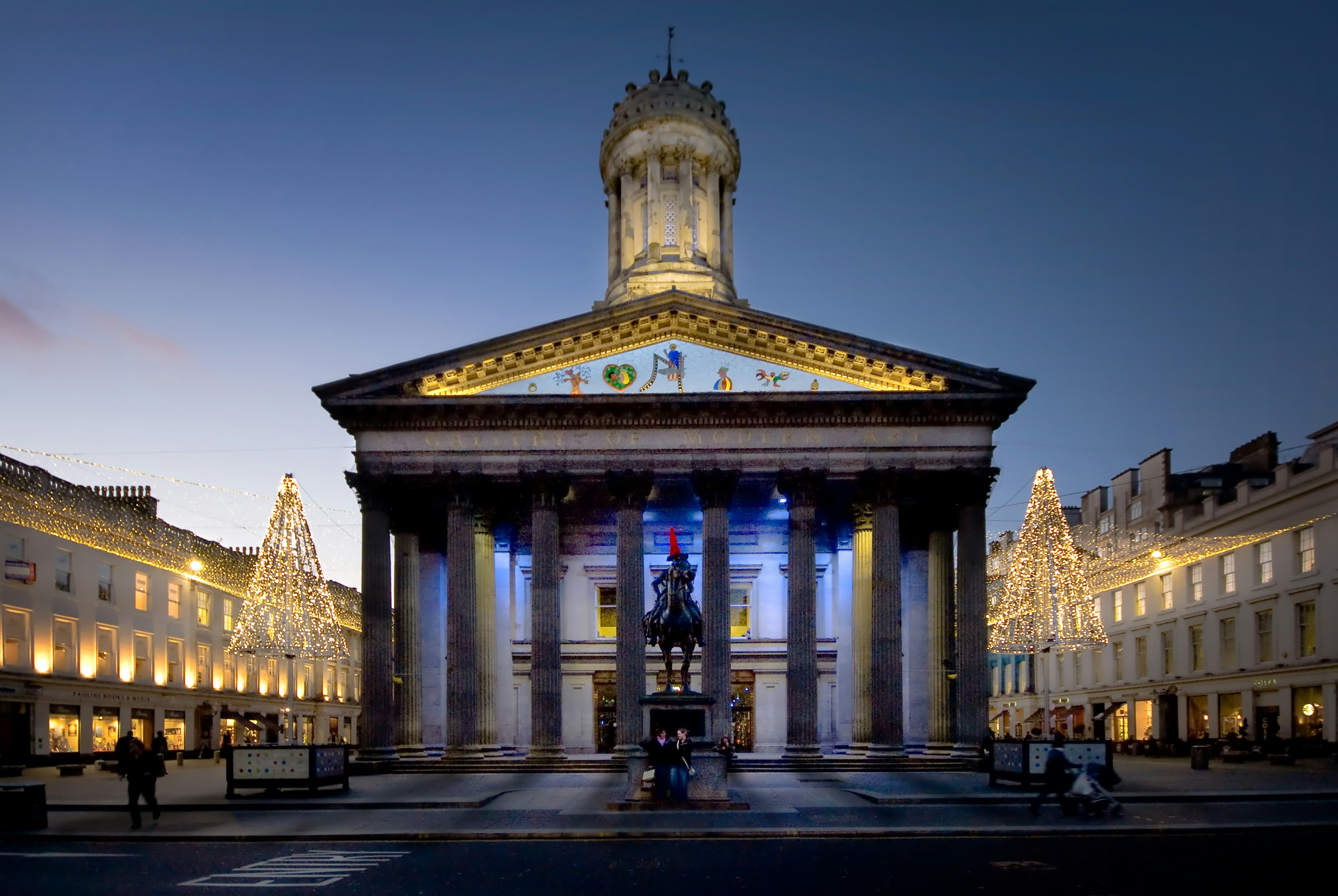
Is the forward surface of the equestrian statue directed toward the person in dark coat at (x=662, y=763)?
yes

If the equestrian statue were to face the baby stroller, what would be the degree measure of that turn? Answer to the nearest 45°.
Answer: approximately 45° to its left

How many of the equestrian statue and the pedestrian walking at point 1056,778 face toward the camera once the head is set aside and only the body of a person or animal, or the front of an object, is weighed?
1

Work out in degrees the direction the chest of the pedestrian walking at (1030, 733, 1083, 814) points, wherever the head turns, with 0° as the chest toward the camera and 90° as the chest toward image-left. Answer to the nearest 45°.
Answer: approximately 270°

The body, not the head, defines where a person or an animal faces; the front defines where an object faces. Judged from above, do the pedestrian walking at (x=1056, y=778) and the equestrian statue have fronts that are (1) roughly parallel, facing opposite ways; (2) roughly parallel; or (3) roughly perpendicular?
roughly perpendicular

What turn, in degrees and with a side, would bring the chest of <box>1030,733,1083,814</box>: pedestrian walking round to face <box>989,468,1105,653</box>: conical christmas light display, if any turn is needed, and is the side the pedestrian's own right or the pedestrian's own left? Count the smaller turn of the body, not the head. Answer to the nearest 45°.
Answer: approximately 90° to the pedestrian's own left

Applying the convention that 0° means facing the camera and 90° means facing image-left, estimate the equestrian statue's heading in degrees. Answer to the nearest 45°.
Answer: approximately 0°

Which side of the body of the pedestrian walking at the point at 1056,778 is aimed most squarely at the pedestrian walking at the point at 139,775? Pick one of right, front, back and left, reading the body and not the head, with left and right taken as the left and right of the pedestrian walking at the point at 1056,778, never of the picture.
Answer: back
